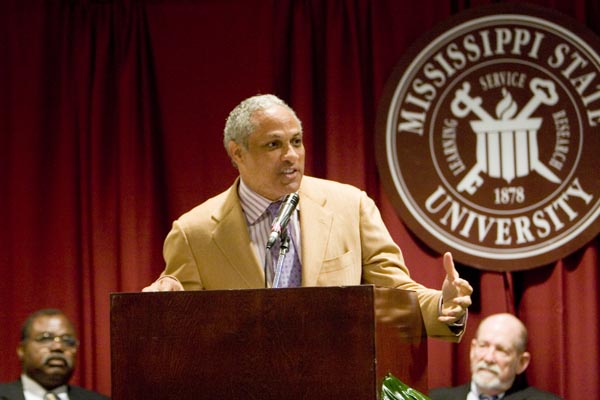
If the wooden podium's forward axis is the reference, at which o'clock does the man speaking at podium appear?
The man speaking at podium is roughly at 6 o'clock from the wooden podium.

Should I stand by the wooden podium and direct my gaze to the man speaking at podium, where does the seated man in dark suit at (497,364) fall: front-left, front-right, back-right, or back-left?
front-right

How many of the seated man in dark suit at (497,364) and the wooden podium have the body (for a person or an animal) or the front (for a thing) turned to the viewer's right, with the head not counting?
0

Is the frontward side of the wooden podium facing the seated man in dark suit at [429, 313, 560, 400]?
no

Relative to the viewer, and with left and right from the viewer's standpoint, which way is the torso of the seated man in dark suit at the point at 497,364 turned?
facing the viewer and to the left of the viewer

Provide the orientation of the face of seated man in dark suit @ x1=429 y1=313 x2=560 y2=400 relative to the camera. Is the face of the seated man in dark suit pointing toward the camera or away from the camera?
toward the camera

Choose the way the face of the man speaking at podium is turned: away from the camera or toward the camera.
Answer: toward the camera

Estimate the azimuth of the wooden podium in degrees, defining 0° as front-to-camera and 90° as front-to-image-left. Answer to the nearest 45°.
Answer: approximately 0°
